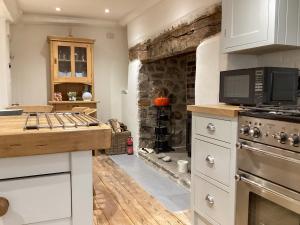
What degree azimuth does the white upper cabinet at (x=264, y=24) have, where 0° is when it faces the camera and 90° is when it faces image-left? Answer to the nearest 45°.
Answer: approximately 45°

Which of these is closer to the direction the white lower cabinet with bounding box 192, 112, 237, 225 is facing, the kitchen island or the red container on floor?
the kitchen island

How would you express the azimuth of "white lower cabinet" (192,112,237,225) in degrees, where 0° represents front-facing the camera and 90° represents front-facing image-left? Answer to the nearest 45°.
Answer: approximately 45°

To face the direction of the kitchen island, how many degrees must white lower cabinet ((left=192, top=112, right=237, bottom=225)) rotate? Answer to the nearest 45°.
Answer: approximately 45° to its left

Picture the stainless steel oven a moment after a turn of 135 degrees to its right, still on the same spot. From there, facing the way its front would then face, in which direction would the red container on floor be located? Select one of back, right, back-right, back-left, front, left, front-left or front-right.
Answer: front-left

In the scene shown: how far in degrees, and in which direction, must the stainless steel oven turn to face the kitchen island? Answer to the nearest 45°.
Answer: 0° — it already faces it
